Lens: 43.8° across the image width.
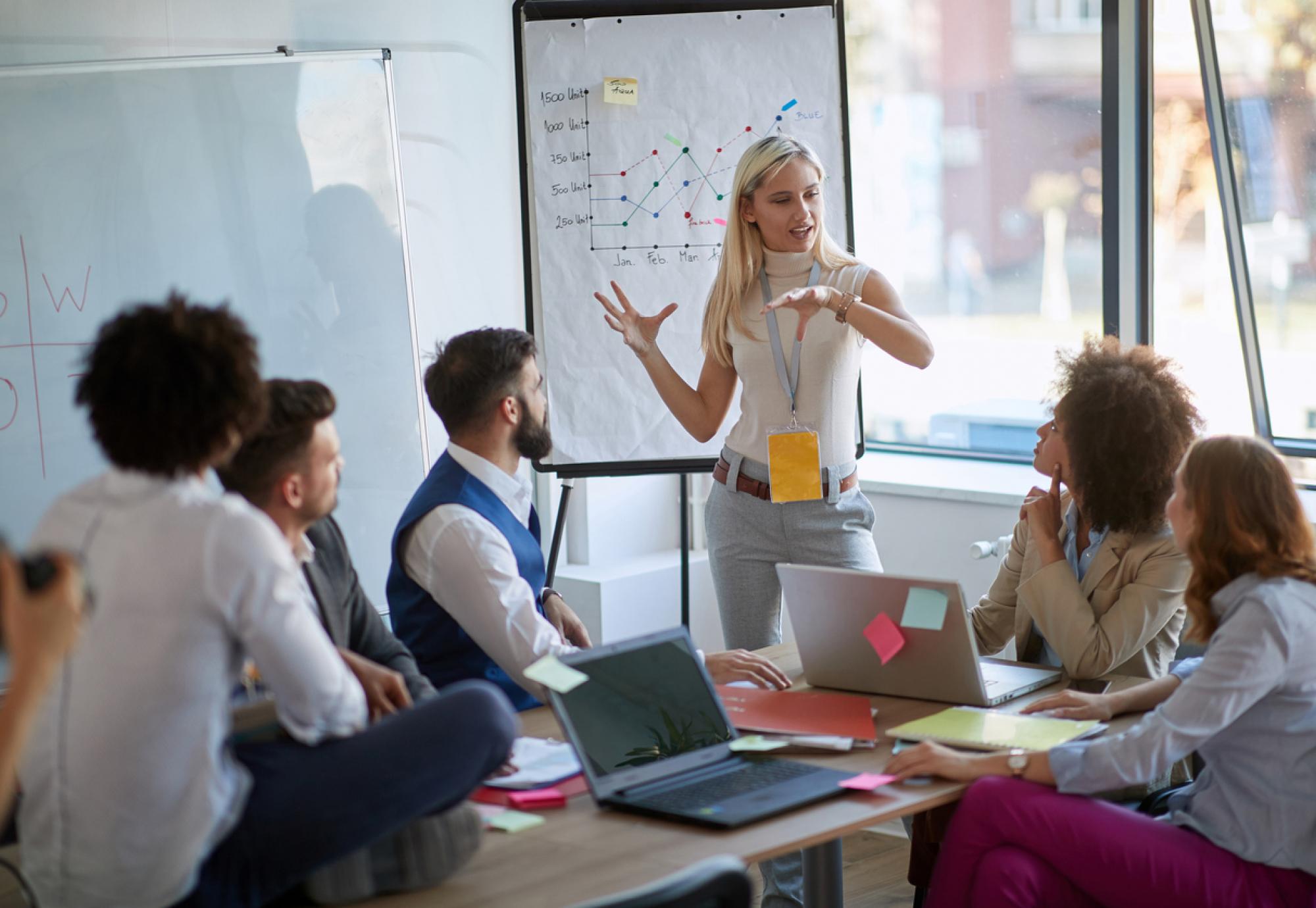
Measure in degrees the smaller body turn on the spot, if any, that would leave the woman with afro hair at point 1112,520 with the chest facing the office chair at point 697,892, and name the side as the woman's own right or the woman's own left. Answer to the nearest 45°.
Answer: approximately 45° to the woman's own left

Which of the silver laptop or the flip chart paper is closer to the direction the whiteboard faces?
the silver laptop

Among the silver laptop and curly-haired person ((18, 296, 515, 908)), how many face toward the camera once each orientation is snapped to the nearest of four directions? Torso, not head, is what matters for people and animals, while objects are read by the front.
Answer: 0

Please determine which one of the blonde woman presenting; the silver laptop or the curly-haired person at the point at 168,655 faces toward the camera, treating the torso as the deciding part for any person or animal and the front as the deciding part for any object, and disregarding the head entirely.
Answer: the blonde woman presenting

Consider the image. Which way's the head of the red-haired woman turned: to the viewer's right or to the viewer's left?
to the viewer's left

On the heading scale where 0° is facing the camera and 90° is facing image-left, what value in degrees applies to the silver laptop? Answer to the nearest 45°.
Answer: approximately 225°

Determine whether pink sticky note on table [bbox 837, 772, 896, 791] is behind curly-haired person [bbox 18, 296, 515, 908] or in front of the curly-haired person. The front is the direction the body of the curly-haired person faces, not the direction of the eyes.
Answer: in front

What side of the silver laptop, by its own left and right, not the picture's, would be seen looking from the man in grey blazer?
back

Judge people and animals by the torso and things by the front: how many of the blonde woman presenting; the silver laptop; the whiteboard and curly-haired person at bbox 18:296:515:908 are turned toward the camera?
2

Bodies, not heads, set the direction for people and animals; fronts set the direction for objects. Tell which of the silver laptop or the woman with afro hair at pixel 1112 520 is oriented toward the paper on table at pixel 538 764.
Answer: the woman with afro hair

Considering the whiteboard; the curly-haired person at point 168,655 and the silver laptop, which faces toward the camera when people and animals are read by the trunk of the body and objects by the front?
the whiteboard

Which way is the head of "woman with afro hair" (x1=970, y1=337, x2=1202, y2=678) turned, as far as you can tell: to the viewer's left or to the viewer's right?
to the viewer's left

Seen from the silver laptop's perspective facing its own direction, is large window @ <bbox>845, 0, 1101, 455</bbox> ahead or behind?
ahead

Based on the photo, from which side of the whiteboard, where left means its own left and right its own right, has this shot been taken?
front
